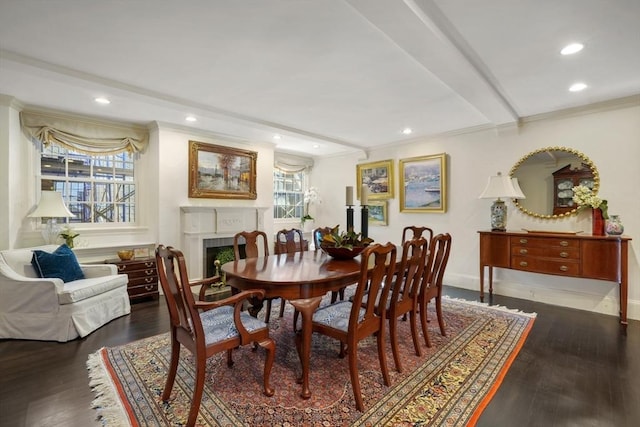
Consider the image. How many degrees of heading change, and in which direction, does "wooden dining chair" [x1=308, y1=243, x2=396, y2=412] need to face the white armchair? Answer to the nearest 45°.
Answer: approximately 45° to its left

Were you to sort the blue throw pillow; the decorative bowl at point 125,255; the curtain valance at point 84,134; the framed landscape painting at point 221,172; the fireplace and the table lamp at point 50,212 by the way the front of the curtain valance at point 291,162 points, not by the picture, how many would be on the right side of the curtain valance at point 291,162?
6

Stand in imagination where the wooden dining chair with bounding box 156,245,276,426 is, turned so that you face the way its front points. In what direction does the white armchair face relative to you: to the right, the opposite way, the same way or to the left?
to the right

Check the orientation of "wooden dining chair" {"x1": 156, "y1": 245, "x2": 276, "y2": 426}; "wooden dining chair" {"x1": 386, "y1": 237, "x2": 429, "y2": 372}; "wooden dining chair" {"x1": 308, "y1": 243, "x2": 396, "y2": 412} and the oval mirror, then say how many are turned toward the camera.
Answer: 1

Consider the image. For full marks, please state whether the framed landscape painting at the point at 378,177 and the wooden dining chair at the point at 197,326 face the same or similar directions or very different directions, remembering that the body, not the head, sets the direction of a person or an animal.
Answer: very different directions

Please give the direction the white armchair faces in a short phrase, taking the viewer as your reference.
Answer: facing the viewer and to the right of the viewer

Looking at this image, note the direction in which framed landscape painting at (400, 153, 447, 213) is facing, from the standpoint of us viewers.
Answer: facing the viewer and to the left of the viewer

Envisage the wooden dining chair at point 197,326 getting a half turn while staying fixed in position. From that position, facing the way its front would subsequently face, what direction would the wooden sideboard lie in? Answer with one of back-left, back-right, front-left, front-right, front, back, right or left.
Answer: back-left

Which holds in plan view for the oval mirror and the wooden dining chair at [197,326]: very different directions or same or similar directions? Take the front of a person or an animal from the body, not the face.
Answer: very different directions

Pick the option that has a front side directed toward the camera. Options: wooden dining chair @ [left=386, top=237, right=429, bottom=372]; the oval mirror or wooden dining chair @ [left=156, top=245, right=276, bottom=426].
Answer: the oval mirror

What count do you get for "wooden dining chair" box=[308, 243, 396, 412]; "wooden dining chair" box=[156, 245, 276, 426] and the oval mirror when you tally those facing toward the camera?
1

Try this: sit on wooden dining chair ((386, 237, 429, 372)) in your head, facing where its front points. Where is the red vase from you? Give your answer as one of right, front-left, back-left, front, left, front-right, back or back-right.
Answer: right

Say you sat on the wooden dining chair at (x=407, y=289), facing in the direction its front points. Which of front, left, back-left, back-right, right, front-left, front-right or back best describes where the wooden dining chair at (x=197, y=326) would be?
left

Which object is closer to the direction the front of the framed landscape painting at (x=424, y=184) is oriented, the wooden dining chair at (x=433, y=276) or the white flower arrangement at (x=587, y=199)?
the wooden dining chair
